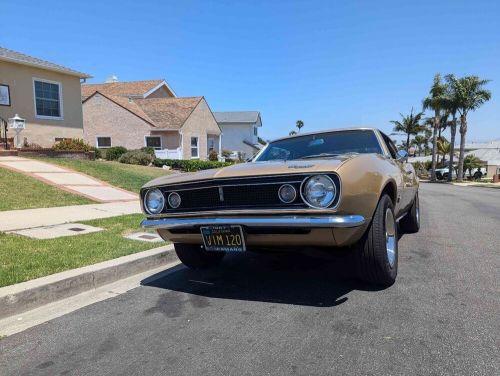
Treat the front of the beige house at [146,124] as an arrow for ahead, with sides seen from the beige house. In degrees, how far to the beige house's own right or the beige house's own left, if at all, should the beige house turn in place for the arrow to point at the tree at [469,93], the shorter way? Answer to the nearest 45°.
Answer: approximately 45° to the beige house's own left

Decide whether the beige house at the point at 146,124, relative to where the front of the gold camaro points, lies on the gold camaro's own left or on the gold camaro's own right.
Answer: on the gold camaro's own right

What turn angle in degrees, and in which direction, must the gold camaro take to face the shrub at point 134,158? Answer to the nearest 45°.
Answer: approximately 90° to its right

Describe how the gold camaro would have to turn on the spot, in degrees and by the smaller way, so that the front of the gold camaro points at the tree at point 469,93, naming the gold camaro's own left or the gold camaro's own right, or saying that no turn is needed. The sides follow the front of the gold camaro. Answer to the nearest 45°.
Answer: approximately 180°

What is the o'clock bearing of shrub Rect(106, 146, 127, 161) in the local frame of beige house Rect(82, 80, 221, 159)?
The shrub is roughly at 2 o'clock from the beige house.

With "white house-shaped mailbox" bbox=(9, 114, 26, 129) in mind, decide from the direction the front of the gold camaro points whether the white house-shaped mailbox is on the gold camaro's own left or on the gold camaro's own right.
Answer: on the gold camaro's own right

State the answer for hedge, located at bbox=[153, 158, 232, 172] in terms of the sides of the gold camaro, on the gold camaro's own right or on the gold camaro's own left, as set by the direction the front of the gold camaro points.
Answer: on the gold camaro's own right

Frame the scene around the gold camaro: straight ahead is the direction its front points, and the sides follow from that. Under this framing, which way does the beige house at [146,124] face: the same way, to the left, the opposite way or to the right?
to the left

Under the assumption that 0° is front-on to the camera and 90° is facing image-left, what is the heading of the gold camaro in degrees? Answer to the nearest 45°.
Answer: approximately 45°

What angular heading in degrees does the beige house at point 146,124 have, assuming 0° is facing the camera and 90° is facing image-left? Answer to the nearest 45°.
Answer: approximately 315°
